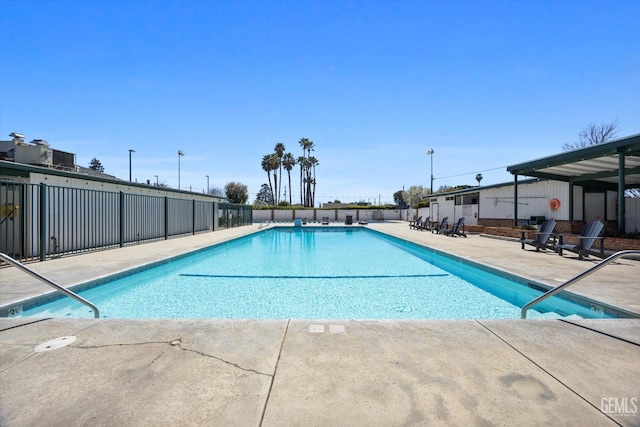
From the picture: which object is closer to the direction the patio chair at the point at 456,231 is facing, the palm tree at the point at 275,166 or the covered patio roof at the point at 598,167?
the palm tree

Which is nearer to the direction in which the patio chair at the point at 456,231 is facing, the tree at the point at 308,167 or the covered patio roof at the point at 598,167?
the tree

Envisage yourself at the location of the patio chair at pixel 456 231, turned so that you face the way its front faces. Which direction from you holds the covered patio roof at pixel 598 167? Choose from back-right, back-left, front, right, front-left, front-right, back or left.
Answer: back-left

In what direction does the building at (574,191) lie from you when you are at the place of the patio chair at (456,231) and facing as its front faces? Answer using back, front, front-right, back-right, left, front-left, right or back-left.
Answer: back

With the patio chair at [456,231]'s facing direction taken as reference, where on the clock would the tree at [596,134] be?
The tree is roughly at 4 o'clock from the patio chair.

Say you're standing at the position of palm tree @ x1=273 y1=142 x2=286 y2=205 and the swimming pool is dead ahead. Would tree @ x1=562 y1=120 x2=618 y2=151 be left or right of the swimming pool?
left

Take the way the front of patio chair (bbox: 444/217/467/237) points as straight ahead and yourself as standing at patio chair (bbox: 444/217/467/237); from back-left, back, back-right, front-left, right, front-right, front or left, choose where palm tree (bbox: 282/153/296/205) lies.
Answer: front-right

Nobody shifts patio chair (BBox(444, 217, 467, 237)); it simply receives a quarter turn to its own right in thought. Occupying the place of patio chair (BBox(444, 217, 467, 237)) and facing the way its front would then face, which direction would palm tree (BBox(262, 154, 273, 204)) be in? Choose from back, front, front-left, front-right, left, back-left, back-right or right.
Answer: front-left

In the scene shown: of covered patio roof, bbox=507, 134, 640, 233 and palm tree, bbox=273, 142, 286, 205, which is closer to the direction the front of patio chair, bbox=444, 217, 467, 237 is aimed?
the palm tree

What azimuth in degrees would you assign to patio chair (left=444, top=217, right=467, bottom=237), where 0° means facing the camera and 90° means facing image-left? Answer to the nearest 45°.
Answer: approximately 90°

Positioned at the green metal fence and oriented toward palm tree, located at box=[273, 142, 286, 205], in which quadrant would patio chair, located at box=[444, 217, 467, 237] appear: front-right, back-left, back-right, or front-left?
front-right

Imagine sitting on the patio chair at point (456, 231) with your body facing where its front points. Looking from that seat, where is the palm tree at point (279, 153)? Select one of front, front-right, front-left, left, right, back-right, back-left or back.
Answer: front-right
